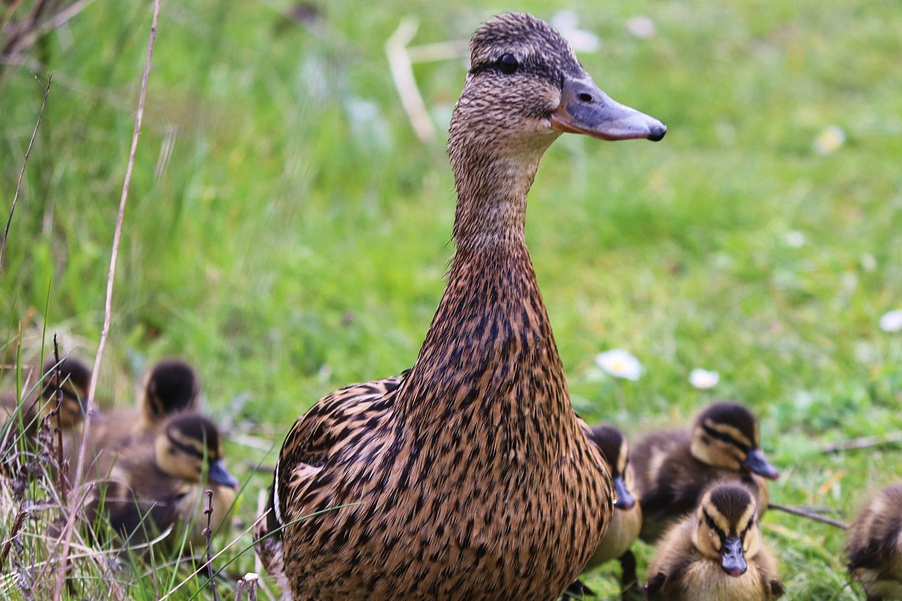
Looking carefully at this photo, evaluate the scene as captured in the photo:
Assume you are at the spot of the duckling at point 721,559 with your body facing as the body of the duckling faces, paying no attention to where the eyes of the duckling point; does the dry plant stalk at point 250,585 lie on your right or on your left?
on your right

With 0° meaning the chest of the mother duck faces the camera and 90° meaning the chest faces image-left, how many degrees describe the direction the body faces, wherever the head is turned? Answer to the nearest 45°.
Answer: approximately 315°

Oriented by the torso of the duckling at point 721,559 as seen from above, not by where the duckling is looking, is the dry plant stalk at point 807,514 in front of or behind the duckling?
behind

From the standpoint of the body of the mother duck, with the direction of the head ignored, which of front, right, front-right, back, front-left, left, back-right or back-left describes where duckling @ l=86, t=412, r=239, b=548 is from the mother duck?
back

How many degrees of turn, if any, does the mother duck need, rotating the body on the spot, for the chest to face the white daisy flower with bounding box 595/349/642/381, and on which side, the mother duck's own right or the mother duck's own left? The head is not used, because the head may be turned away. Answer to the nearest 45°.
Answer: approximately 135° to the mother duck's own left

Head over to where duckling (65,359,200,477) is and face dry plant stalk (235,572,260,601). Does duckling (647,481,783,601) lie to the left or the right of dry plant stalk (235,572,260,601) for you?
left

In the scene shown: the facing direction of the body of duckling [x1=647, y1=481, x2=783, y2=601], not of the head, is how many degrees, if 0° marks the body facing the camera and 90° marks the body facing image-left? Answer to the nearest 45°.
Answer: approximately 0°
